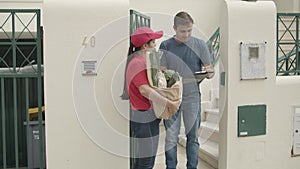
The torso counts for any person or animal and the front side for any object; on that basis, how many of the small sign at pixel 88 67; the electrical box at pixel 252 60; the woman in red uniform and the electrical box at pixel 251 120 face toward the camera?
3

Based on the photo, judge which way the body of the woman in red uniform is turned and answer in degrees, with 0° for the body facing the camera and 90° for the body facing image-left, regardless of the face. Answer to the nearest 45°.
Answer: approximately 270°

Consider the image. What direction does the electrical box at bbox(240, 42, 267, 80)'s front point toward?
toward the camera

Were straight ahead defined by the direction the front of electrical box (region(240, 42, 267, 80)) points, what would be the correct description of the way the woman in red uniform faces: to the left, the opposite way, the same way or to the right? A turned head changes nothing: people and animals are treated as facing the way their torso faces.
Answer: to the left

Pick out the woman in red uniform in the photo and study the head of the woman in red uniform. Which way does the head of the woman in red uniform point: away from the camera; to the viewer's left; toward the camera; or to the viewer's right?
to the viewer's right

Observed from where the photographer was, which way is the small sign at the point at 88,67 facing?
facing the viewer

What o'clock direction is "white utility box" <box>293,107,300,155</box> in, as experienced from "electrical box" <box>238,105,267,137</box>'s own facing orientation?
The white utility box is roughly at 8 o'clock from the electrical box.

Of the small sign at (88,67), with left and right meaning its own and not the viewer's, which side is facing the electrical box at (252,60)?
left

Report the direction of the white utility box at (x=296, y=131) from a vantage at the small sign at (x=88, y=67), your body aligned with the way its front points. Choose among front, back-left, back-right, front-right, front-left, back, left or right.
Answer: left

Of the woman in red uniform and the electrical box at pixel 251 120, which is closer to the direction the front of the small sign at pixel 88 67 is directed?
the woman in red uniform

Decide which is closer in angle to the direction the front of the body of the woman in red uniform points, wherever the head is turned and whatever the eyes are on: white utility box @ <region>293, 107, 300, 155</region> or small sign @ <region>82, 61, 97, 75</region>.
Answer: the white utility box
